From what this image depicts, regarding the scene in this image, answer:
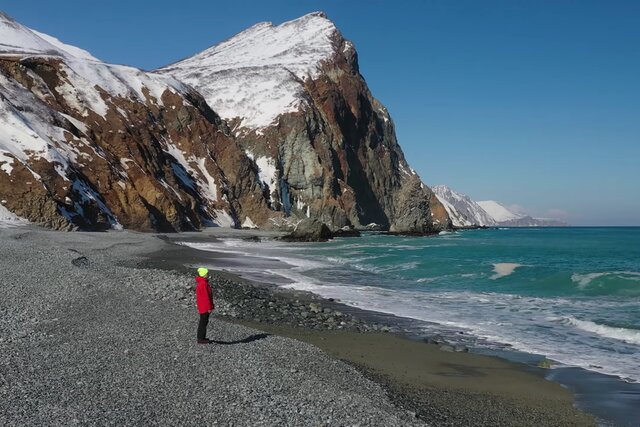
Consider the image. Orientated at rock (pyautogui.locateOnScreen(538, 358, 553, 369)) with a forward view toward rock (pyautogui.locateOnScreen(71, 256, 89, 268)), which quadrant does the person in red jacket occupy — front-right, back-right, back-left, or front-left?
front-left

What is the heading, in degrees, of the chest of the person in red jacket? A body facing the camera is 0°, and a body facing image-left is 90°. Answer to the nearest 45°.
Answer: approximately 270°

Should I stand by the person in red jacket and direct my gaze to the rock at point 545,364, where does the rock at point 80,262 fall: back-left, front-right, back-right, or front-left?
back-left

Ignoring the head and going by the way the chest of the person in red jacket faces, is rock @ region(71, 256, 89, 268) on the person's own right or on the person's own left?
on the person's own left

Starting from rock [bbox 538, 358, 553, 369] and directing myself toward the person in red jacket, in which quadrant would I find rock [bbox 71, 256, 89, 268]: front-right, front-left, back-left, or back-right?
front-right

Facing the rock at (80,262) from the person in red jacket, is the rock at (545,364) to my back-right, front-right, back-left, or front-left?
back-right

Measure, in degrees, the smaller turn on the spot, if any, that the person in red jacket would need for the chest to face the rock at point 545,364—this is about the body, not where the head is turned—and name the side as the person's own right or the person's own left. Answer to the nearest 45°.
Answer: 0° — they already face it
